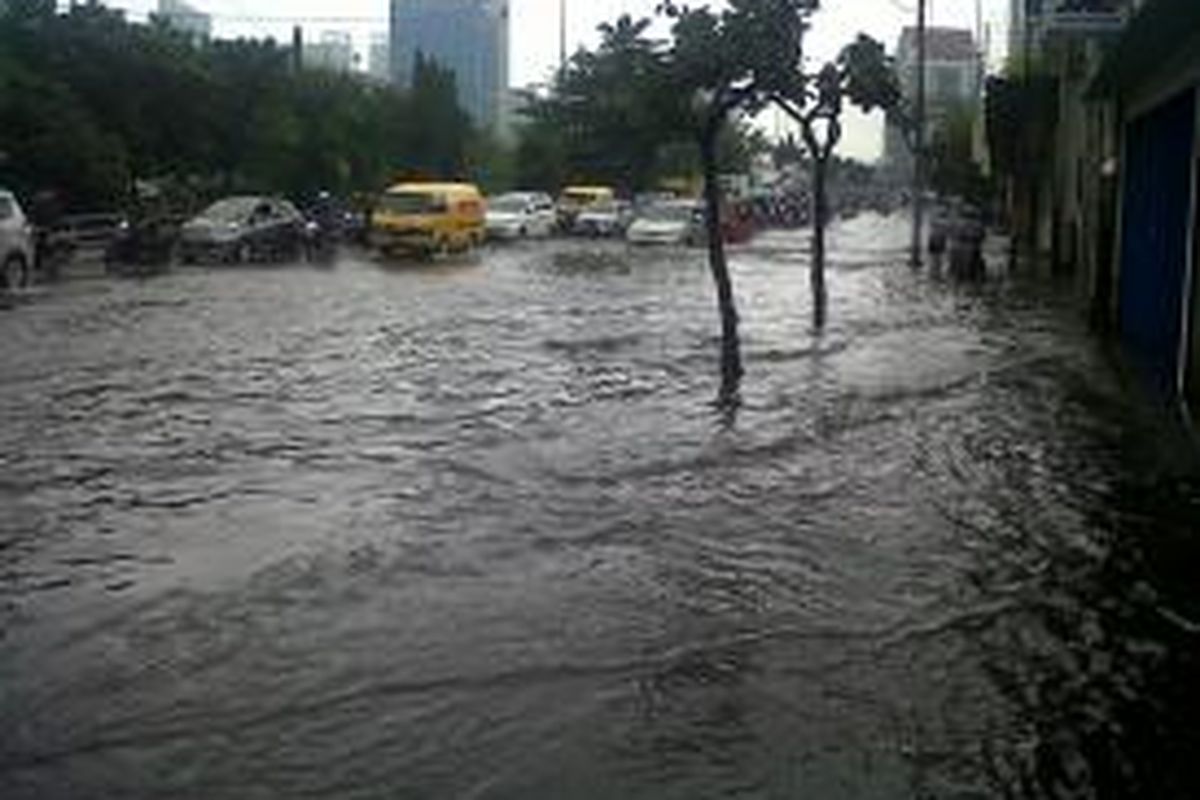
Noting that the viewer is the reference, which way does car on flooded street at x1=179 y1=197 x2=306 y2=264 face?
facing the viewer and to the left of the viewer

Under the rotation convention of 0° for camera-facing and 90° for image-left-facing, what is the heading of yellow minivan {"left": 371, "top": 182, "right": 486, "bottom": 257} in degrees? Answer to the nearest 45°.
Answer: approximately 45°

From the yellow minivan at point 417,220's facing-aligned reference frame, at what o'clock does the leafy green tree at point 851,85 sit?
The leafy green tree is roughly at 10 o'clock from the yellow minivan.

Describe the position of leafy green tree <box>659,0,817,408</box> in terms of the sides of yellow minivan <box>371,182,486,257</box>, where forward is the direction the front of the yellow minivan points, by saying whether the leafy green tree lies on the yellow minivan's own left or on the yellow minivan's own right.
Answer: on the yellow minivan's own left

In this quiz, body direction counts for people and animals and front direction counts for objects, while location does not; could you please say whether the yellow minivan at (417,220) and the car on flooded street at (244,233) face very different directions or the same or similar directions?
same or similar directions

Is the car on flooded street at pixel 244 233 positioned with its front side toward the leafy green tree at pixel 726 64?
no

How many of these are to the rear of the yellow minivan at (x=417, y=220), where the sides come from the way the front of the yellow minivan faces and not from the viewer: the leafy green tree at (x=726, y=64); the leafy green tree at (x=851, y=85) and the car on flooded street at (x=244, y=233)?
0

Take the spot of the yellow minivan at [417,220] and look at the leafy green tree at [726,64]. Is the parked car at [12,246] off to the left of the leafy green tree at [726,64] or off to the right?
right

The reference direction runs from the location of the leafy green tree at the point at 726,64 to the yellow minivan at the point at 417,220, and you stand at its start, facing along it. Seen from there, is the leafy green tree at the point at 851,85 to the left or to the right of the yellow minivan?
right

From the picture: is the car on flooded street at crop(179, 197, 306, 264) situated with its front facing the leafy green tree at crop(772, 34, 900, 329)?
no

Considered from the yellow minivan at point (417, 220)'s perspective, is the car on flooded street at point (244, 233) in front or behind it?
in front

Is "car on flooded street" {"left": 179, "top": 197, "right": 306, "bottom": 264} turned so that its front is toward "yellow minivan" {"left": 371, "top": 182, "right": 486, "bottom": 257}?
no

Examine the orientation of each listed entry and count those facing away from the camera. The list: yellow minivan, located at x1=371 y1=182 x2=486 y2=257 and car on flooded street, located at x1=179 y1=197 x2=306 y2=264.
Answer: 0
